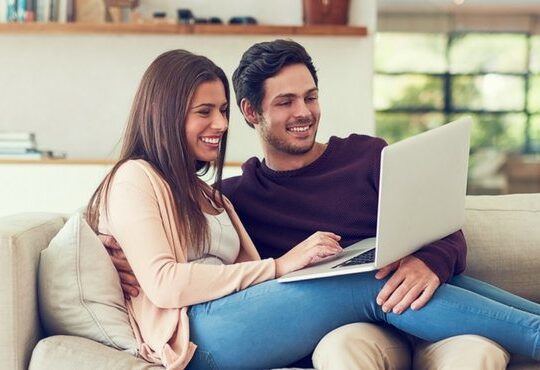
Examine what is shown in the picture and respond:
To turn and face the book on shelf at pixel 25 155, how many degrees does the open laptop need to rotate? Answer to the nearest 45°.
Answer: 0° — it already faces it

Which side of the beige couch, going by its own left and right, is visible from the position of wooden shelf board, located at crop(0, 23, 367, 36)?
back

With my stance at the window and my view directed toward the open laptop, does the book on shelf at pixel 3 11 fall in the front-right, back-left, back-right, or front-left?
front-right

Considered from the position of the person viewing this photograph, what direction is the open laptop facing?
facing away from the viewer and to the left of the viewer

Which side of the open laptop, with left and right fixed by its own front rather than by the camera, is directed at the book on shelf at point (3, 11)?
front

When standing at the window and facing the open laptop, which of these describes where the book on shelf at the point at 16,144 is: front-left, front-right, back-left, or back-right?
front-right

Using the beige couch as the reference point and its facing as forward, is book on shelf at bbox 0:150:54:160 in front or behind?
behind

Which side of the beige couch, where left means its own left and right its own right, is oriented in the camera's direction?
front

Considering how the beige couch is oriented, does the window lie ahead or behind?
behind

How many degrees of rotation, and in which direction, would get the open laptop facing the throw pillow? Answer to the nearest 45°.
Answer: approximately 45° to its left

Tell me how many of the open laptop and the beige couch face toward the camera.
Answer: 1
